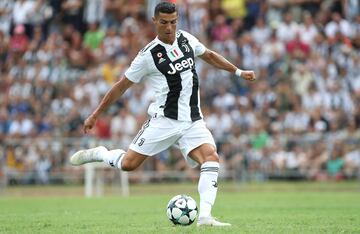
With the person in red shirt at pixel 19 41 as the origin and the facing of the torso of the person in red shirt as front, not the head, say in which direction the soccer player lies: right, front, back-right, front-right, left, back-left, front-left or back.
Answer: front

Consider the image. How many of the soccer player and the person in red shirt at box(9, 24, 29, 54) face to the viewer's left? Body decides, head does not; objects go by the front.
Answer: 0

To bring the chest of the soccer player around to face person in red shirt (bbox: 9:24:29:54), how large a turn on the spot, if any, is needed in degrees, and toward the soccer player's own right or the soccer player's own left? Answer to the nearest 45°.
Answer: approximately 135° to the soccer player's own left

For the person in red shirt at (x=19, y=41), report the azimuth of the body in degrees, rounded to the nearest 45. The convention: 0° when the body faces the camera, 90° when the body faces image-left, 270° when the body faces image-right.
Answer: approximately 0°

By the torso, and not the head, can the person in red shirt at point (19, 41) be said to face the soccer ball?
yes
